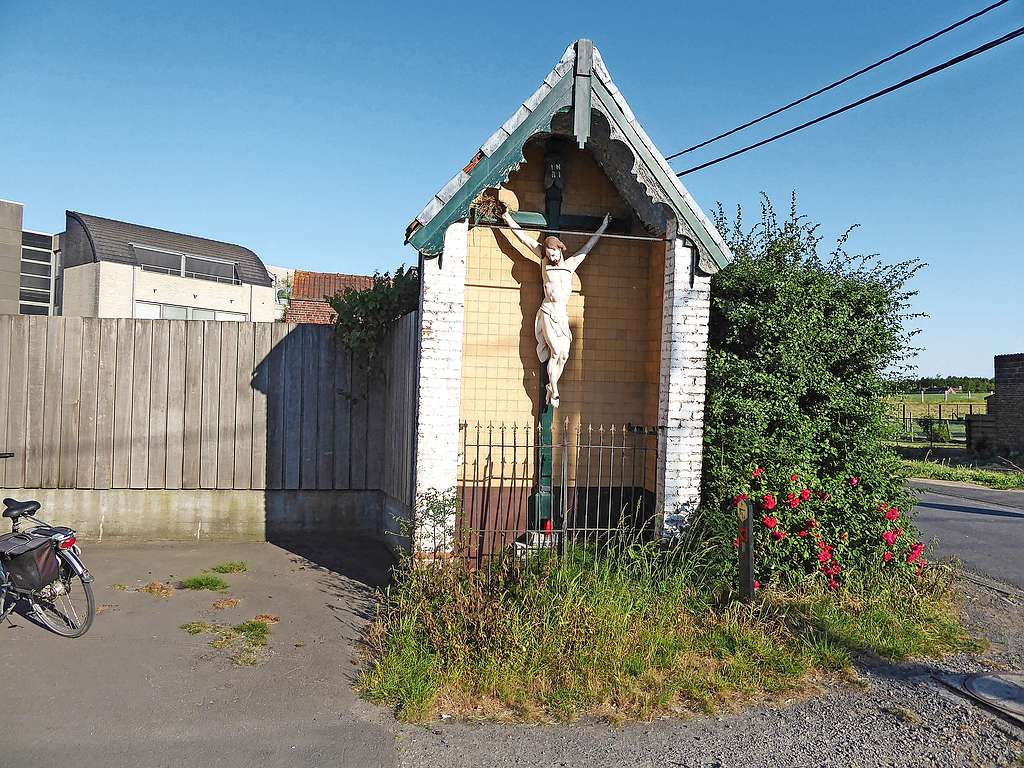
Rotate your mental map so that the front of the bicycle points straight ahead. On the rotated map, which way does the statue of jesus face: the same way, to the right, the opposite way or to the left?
to the left

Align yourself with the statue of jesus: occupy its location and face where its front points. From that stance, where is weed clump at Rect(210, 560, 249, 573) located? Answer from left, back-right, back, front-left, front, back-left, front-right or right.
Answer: right

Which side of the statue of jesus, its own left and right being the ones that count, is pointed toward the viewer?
front

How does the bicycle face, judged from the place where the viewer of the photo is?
facing away from the viewer and to the left of the viewer

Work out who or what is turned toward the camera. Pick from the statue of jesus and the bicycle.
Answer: the statue of jesus

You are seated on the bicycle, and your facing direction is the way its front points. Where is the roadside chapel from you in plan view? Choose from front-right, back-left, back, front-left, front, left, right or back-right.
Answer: back-right

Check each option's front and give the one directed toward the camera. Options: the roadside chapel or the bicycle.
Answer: the roadside chapel

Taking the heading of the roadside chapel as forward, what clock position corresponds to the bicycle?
The bicycle is roughly at 2 o'clock from the roadside chapel.

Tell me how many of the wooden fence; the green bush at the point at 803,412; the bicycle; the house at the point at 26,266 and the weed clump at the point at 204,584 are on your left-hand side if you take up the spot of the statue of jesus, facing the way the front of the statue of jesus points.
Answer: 1

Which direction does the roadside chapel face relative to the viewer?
toward the camera

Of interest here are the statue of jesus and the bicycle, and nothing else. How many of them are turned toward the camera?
1

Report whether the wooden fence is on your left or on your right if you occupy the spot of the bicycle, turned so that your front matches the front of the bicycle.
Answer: on your right

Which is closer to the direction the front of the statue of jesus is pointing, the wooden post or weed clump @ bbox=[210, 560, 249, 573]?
the wooden post

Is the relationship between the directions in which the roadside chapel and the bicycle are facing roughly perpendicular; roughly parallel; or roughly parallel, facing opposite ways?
roughly perpendicular

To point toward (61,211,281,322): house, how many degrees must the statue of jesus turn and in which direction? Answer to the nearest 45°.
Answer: approximately 135° to its right
